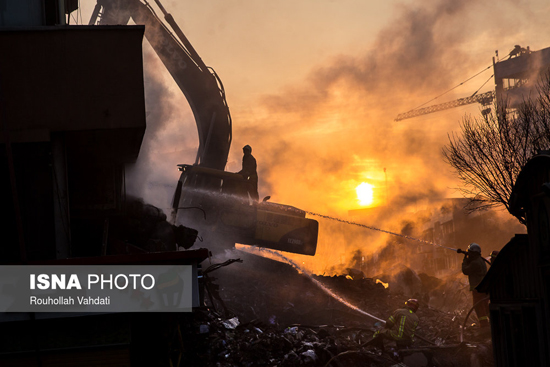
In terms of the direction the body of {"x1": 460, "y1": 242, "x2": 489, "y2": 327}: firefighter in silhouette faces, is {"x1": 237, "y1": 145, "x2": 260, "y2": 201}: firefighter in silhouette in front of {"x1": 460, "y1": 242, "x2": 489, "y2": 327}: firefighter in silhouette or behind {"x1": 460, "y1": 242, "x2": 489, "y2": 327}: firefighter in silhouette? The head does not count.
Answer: in front

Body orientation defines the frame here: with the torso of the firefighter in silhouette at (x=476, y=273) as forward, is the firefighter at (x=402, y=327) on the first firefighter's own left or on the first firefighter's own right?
on the first firefighter's own left

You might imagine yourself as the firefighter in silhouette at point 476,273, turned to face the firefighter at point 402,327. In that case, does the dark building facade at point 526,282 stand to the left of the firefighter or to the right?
left

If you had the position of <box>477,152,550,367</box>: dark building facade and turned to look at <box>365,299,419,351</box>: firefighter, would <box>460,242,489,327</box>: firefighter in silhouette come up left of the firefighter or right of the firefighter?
right

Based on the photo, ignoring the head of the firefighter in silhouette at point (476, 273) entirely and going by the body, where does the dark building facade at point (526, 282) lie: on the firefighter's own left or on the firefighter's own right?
on the firefighter's own left

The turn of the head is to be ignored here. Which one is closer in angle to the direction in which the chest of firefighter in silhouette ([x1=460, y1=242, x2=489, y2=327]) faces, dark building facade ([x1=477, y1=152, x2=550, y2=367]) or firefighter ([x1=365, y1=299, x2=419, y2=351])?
the firefighter

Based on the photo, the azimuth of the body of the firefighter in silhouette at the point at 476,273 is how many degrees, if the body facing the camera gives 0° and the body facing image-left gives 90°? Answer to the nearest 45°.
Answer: approximately 90°
